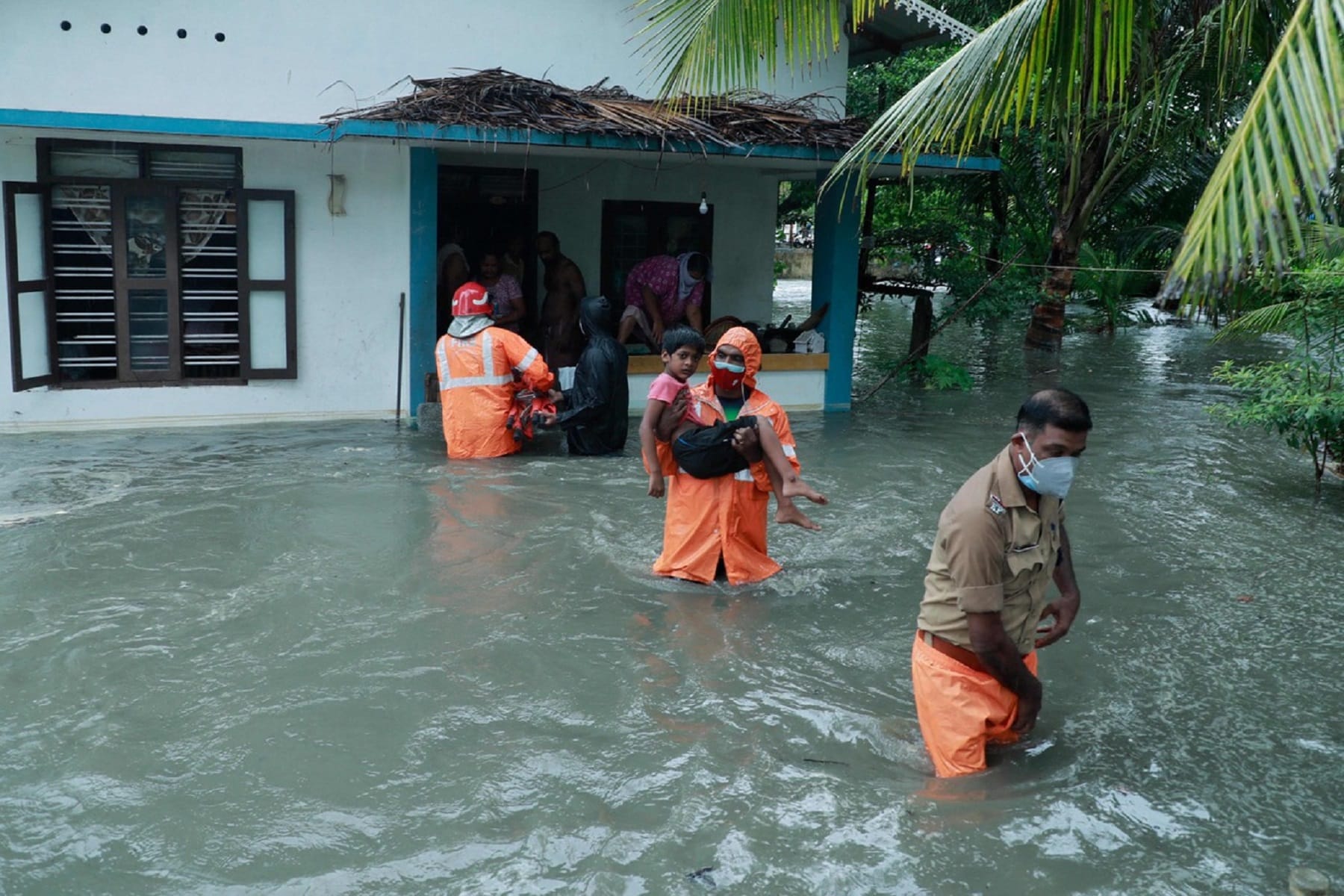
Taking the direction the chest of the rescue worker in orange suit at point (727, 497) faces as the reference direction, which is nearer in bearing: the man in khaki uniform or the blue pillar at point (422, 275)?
the man in khaki uniform

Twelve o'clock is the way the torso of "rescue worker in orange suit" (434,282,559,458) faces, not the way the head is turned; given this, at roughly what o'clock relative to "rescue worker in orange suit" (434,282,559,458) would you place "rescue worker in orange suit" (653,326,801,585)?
"rescue worker in orange suit" (653,326,801,585) is roughly at 4 o'clock from "rescue worker in orange suit" (434,282,559,458).

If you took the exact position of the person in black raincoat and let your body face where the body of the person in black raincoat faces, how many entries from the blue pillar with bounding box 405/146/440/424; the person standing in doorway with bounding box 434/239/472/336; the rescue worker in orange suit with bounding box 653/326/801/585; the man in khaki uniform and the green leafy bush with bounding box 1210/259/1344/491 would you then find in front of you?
2

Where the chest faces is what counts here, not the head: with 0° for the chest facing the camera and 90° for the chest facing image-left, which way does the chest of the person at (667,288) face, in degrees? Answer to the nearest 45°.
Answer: approximately 315°

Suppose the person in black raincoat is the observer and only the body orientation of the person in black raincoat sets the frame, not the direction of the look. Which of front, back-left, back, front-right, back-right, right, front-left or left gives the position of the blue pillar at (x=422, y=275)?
front

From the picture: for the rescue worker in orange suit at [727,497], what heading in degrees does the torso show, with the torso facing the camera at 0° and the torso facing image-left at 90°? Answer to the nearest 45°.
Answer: approximately 0°

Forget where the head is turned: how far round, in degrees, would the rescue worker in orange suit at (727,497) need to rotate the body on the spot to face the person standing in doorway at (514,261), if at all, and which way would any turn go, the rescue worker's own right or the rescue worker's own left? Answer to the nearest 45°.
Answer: approximately 180°

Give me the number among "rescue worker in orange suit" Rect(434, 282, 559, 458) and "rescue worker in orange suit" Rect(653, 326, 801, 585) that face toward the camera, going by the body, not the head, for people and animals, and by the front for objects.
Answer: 1

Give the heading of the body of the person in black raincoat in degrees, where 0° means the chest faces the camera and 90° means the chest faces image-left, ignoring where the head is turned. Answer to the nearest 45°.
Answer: approximately 135°
